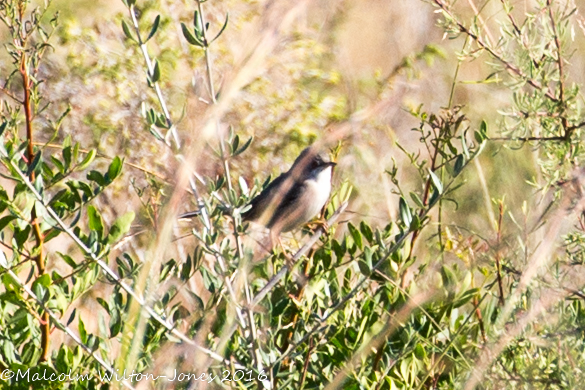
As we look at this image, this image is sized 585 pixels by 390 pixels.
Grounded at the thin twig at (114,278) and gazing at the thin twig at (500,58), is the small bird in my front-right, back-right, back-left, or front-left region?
front-left

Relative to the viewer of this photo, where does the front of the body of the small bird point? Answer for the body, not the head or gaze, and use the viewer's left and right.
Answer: facing to the right of the viewer

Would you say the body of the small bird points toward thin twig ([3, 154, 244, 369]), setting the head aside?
no
